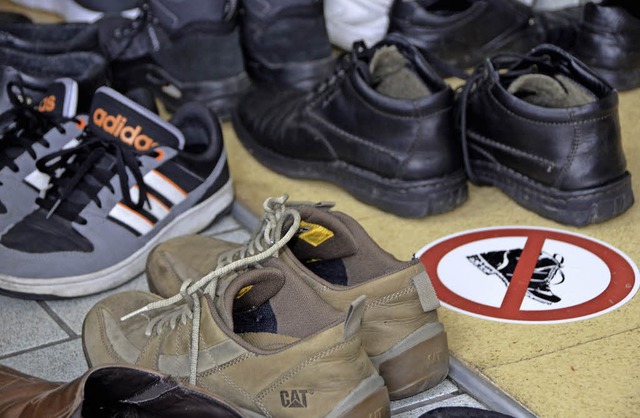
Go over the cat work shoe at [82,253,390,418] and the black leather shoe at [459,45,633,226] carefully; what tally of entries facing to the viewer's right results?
0

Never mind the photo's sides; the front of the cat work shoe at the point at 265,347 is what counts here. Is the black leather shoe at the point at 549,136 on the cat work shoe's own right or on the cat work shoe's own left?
on the cat work shoe's own right

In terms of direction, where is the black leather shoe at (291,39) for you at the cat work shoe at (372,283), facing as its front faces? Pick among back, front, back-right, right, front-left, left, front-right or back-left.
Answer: front-right

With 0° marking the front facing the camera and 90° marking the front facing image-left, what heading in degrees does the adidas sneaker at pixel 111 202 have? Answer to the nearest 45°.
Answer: approximately 45°

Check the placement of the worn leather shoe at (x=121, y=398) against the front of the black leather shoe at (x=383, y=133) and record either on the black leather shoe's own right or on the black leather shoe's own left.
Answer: on the black leather shoe's own left

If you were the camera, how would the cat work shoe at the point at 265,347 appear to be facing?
facing away from the viewer and to the left of the viewer

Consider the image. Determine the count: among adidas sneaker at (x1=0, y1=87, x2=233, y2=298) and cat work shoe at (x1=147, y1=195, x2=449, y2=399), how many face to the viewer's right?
0
